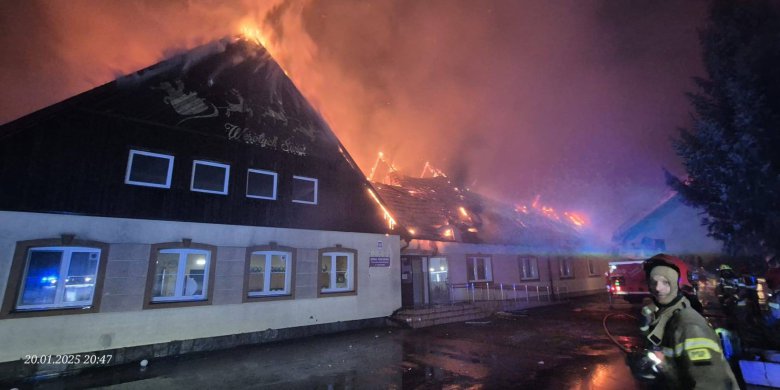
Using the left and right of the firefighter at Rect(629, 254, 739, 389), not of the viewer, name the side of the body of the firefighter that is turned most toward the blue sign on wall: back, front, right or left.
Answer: right

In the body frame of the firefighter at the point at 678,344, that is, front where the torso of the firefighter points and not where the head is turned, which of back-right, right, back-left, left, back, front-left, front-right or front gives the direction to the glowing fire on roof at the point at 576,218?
back-right

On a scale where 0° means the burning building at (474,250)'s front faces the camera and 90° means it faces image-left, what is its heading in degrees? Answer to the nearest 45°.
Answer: approximately 315°

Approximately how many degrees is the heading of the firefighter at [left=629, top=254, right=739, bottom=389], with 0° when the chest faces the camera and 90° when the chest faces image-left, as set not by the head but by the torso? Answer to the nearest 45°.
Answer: approximately 45°

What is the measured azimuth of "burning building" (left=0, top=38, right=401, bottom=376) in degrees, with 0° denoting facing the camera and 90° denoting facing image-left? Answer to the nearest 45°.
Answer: approximately 315°

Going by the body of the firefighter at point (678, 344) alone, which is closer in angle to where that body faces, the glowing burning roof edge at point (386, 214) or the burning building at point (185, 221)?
the burning building

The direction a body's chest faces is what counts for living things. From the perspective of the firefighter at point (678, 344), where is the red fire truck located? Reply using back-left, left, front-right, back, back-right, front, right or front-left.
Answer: back-right

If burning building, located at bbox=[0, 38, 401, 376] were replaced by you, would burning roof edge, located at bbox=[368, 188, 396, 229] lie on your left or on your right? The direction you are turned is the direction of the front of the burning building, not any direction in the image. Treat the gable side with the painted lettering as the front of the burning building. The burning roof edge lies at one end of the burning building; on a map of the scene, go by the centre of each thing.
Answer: on your left

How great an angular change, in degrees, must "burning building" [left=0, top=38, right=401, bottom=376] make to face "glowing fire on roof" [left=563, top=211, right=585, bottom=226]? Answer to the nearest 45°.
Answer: approximately 45° to its left

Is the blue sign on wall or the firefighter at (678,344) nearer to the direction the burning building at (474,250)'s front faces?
the firefighter
